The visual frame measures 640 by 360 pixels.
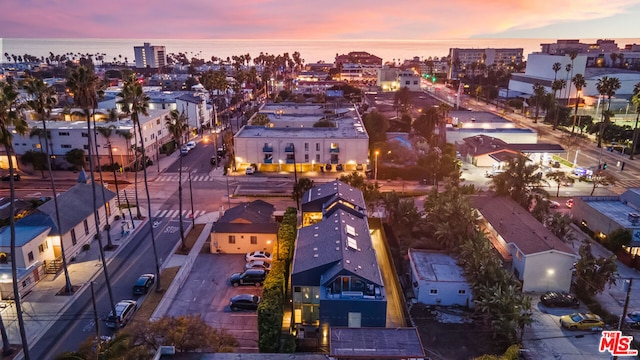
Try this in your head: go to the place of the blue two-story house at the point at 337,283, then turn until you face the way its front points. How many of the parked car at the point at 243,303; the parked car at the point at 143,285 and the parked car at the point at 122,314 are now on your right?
3

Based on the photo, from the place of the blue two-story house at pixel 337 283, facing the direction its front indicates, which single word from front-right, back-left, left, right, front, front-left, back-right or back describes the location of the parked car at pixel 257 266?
back-right

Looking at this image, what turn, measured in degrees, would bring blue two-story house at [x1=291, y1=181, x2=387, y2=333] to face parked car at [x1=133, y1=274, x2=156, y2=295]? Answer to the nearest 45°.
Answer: approximately 90° to its right

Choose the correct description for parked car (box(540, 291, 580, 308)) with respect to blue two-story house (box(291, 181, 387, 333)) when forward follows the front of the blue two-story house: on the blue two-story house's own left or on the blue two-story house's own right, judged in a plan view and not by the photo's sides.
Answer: on the blue two-story house's own left

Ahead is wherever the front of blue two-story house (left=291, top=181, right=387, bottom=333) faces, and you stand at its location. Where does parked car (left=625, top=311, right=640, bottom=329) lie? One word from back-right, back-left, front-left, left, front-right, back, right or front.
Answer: left

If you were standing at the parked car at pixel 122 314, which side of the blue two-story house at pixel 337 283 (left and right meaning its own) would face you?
right

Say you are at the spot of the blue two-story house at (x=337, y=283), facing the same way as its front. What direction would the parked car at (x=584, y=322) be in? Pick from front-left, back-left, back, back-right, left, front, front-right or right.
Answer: left

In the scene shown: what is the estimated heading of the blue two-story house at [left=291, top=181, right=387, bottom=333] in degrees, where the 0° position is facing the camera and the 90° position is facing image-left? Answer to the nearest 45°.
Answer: approximately 0°

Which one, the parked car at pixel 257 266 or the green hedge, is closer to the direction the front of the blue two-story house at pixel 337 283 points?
the green hedge

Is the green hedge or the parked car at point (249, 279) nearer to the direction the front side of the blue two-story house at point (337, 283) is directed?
the green hedge

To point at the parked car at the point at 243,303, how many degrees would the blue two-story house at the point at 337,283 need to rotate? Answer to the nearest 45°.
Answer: approximately 90° to its right

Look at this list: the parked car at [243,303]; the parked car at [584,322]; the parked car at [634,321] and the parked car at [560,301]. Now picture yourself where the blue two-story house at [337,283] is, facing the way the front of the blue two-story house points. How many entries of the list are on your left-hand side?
3
